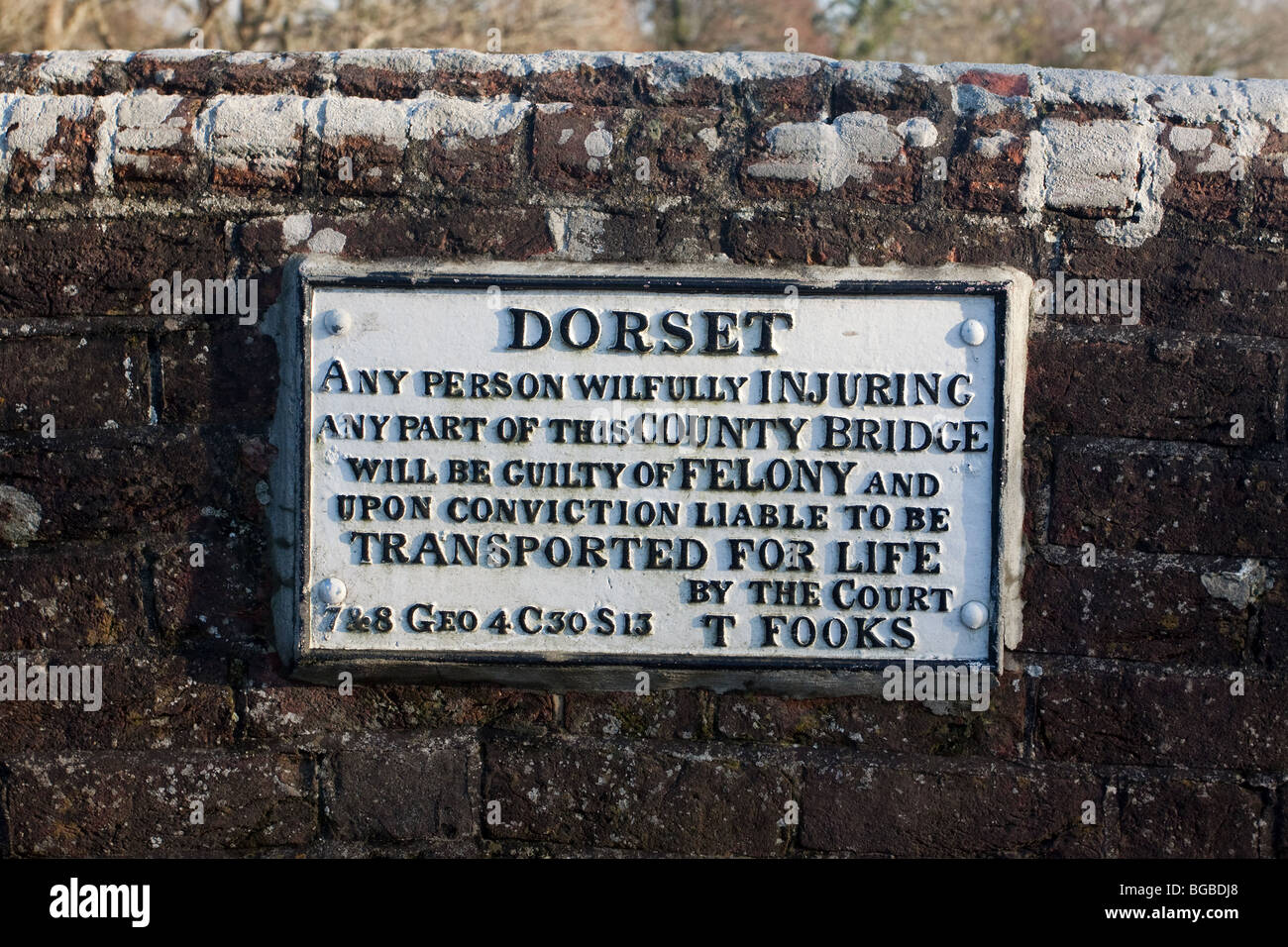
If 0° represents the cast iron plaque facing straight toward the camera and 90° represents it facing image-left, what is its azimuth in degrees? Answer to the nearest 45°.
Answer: approximately 0°
